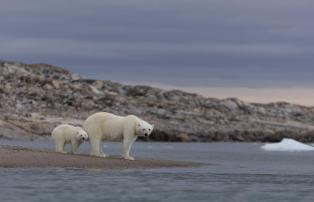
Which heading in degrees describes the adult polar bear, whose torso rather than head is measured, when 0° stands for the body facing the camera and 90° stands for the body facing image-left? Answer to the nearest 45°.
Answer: approximately 270°

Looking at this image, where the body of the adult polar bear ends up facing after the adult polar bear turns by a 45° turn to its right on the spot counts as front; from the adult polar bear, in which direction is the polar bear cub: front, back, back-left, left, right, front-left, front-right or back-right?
back
